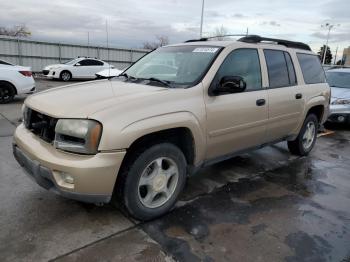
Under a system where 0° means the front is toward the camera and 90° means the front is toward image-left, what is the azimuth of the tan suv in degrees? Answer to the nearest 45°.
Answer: approximately 45°

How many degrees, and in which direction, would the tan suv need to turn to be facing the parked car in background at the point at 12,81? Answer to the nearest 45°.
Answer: approximately 90° to its right

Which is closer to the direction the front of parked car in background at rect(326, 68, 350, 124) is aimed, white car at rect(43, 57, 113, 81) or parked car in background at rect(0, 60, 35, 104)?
the parked car in background

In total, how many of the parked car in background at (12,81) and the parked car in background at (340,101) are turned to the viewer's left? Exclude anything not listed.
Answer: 1

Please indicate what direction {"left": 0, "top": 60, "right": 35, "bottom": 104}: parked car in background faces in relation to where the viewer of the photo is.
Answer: facing to the left of the viewer

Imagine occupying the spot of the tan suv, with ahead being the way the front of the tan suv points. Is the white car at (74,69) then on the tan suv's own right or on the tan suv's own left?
on the tan suv's own right

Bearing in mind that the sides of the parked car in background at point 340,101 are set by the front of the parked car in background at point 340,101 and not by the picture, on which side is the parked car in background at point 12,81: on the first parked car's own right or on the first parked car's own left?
on the first parked car's own right

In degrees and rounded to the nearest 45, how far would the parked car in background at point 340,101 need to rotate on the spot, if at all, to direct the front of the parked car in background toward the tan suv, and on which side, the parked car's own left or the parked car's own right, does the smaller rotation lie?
0° — it already faces it
